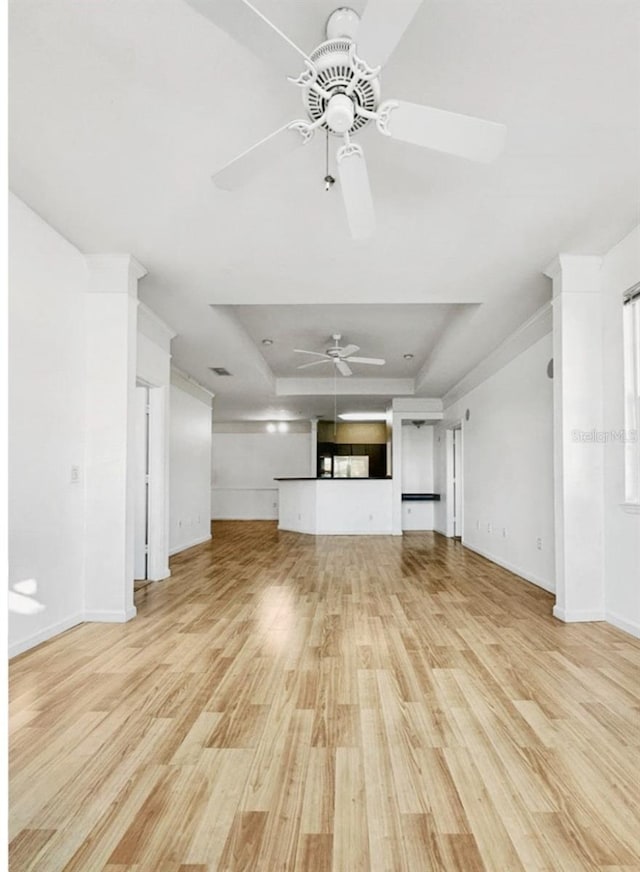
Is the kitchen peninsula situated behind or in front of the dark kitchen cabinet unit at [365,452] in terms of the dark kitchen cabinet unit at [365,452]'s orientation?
in front

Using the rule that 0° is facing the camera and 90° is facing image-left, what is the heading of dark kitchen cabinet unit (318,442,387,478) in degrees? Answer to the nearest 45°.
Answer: approximately 0°

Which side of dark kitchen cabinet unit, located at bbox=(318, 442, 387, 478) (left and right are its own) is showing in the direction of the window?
front

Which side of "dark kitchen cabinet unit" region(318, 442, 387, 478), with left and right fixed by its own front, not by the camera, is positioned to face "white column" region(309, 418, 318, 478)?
right

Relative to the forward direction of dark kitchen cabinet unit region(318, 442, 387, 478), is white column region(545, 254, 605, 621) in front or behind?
in front

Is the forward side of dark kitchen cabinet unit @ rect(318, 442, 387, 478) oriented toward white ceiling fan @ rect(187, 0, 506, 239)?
yes

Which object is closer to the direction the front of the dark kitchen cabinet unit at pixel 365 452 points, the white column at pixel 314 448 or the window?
the window
